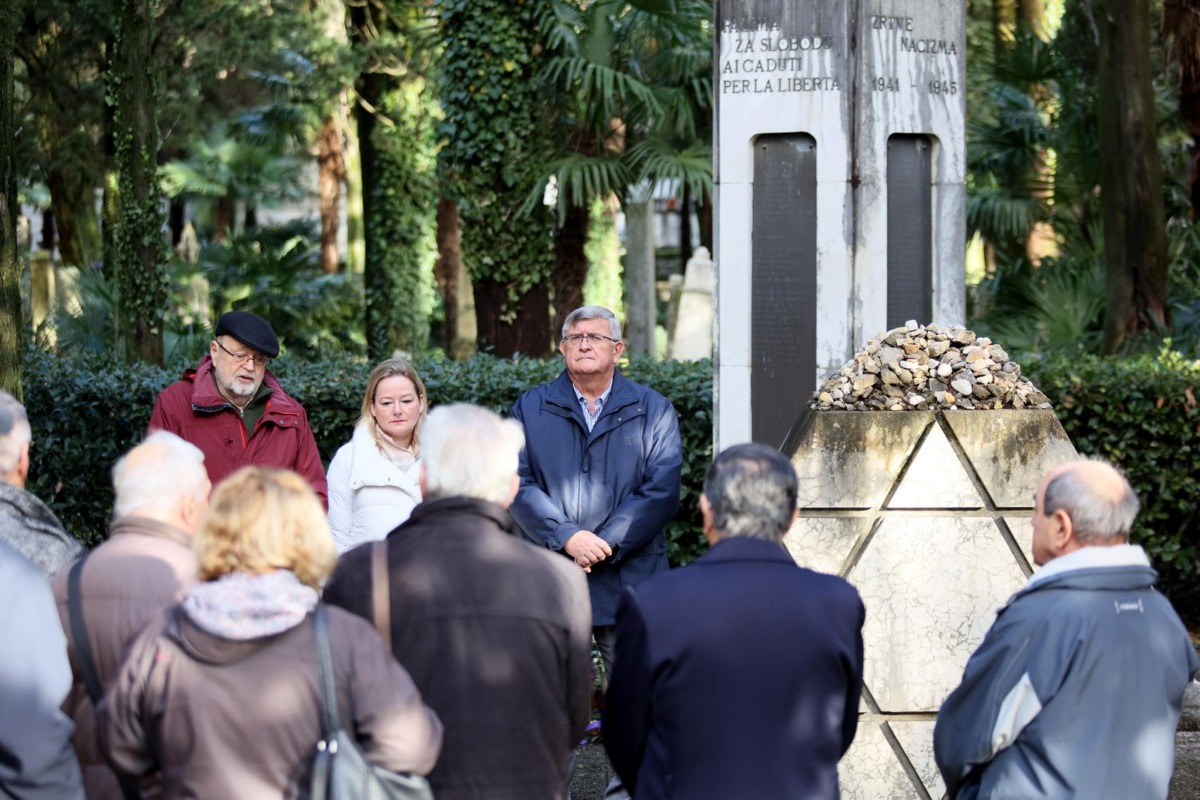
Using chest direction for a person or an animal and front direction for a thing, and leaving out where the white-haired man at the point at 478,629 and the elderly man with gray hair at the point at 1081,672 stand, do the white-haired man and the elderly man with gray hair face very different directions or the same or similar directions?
same or similar directions

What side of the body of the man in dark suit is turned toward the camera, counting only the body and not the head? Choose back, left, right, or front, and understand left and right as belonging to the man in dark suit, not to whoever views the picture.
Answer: back

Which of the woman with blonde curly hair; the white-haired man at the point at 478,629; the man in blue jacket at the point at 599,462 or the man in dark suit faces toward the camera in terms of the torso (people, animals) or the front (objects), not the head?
the man in blue jacket

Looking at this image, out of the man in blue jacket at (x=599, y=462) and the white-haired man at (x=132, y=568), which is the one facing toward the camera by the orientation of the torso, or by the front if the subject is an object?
the man in blue jacket

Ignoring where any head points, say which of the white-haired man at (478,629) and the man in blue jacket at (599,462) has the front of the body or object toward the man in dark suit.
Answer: the man in blue jacket

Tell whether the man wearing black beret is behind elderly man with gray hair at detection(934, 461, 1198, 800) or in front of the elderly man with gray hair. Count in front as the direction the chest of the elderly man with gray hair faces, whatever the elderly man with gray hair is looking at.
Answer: in front

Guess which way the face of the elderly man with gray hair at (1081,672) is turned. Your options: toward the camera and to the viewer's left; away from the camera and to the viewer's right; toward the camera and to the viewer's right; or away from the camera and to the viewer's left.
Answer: away from the camera and to the viewer's left

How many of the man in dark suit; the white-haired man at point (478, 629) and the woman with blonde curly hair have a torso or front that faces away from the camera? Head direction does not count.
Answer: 3

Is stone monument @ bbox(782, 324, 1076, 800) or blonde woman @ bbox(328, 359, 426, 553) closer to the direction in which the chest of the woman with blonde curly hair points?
the blonde woman

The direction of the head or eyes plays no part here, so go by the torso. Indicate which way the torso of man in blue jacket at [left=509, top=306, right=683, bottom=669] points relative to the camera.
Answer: toward the camera

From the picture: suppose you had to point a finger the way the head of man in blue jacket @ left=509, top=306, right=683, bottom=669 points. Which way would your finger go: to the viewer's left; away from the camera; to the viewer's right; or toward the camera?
toward the camera

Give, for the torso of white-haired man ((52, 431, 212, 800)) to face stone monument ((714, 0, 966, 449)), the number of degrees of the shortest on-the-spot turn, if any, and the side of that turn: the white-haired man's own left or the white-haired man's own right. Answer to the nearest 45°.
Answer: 0° — they already face it

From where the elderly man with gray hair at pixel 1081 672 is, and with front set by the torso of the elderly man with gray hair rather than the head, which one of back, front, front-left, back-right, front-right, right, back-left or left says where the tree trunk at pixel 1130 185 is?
front-right

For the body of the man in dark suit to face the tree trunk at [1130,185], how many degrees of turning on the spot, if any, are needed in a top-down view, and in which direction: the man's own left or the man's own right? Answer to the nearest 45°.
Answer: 0° — they already face it

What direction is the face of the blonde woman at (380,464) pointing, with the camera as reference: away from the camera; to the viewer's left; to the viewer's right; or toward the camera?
toward the camera

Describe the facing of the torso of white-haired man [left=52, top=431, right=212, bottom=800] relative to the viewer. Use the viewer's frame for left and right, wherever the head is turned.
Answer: facing away from the viewer and to the right of the viewer

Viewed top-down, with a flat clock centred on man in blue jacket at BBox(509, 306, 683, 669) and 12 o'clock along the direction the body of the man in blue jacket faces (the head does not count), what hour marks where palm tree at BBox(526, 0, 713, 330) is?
The palm tree is roughly at 6 o'clock from the man in blue jacket.

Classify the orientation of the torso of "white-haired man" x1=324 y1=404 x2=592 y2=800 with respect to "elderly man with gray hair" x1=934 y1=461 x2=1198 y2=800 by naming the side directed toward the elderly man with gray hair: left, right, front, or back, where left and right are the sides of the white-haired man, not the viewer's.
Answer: right

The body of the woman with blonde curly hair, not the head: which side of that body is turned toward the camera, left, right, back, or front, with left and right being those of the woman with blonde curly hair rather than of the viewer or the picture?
back

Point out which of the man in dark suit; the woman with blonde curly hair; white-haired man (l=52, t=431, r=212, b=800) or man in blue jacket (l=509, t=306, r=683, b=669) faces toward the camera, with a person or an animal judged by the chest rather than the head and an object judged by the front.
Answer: the man in blue jacket

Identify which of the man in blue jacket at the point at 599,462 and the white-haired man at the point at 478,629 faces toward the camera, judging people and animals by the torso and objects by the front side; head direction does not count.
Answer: the man in blue jacket

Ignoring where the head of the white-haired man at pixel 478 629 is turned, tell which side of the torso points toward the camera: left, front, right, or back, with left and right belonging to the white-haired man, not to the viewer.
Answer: back

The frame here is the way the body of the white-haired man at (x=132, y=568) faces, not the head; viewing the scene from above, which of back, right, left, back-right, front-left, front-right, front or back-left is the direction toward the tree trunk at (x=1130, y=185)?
front

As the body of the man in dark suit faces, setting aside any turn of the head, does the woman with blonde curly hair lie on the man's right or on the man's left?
on the man's left
